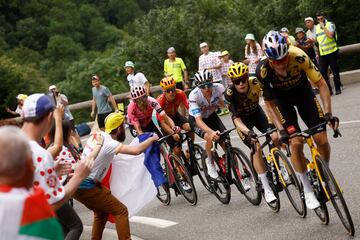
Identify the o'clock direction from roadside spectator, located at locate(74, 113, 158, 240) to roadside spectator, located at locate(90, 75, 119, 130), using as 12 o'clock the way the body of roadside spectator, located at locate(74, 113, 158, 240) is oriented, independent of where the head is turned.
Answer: roadside spectator, located at locate(90, 75, 119, 130) is roughly at 9 o'clock from roadside spectator, located at locate(74, 113, 158, 240).

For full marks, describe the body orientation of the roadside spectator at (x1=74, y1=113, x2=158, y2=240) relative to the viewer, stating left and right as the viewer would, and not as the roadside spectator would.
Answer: facing to the right of the viewer

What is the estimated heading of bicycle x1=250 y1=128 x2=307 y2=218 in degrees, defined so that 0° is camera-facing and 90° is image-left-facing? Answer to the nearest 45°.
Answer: approximately 315°

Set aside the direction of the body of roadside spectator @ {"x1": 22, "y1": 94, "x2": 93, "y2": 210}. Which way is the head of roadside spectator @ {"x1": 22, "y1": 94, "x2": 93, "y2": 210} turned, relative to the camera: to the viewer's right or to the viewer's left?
to the viewer's right

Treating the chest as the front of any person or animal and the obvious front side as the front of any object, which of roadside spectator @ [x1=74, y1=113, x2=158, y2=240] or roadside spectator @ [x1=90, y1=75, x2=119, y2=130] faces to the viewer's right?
roadside spectator @ [x1=74, y1=113, x2=158, y2=240]

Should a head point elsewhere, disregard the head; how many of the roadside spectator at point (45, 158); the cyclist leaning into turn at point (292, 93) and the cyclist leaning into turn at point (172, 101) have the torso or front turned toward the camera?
2

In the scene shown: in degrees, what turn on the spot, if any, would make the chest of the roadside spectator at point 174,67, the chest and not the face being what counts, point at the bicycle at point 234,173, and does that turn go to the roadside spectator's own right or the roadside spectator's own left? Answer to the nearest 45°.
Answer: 0° — they already face it

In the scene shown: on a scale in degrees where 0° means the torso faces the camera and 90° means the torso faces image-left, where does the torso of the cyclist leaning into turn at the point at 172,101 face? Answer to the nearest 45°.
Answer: approximately 0°

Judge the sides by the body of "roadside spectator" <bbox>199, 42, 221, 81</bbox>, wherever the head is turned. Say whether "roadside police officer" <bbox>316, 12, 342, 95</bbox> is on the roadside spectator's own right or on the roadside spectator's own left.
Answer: on the roadside spectator's own left

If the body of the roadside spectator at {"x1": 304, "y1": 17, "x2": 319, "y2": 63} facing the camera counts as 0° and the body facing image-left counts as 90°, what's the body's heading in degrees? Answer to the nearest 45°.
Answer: approximately 45°
